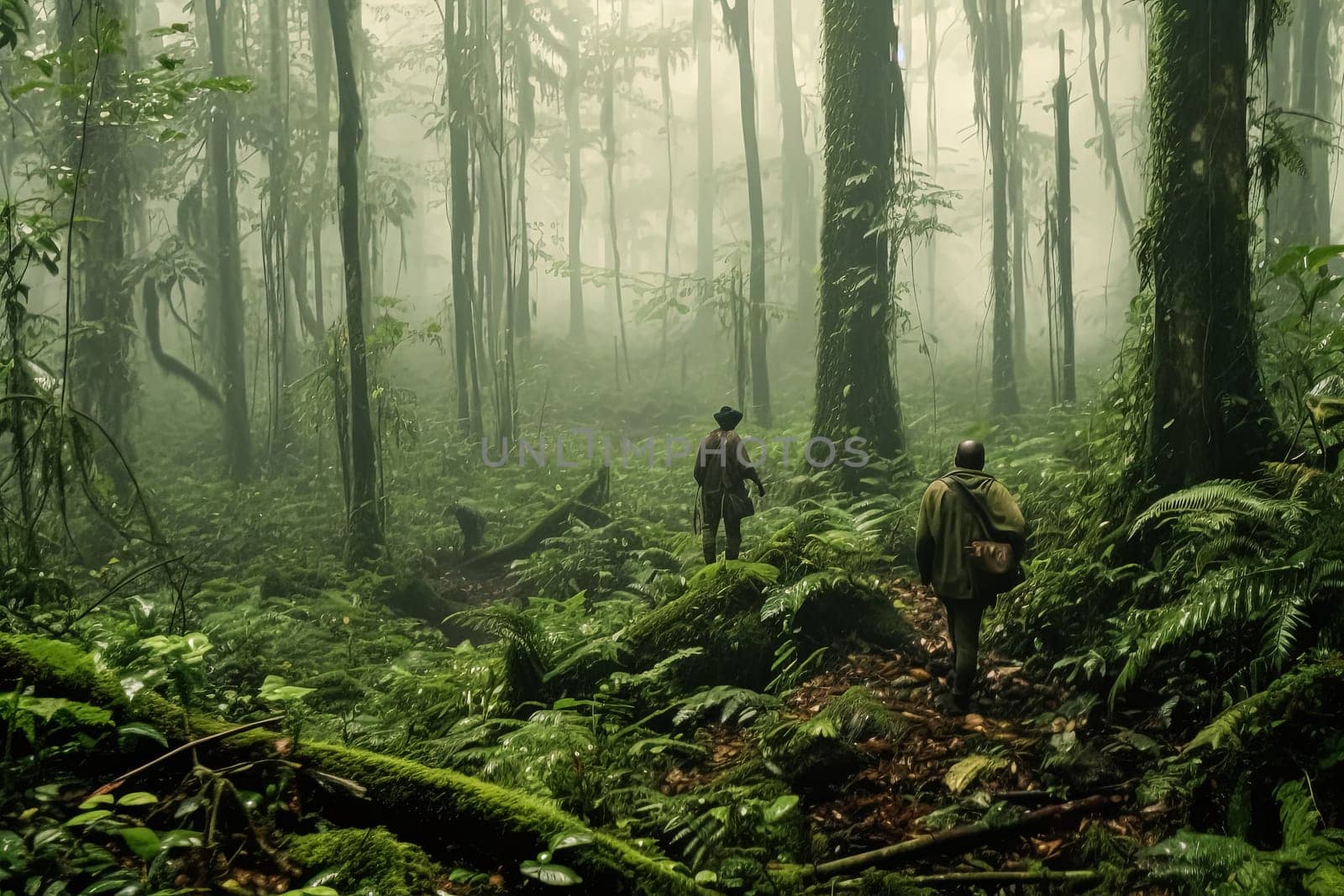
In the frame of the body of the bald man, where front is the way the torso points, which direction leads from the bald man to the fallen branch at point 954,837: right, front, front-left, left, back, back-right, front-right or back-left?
back

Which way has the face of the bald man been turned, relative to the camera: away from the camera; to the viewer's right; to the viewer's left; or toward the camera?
away from the camera

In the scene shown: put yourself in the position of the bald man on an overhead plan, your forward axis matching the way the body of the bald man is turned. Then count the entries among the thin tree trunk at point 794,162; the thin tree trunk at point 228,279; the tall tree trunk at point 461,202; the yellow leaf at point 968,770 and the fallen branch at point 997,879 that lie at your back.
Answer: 2

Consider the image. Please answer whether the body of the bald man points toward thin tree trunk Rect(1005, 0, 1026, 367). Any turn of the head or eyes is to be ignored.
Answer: yes

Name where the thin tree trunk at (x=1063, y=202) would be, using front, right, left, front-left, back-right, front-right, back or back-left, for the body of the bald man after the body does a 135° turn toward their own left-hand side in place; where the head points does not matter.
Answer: back-right

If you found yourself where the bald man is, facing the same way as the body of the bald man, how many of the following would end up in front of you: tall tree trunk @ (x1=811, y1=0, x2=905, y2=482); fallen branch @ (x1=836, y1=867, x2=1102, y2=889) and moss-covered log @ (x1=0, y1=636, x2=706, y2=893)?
1

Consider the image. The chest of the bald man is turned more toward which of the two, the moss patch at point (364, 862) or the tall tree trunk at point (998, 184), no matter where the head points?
the tall tree trunk

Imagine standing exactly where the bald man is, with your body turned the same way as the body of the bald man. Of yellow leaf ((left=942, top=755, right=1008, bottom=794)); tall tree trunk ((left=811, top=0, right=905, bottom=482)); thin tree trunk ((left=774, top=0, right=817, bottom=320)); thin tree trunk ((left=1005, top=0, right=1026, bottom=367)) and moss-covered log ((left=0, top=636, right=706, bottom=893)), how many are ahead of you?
3

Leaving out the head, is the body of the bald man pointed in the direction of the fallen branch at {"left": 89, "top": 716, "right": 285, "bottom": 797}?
no

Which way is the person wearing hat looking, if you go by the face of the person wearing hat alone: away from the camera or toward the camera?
away from the camera

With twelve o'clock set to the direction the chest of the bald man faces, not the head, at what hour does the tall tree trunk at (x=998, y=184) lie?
The tall tree trunk is roughly at 12 o'clock from the bald man.

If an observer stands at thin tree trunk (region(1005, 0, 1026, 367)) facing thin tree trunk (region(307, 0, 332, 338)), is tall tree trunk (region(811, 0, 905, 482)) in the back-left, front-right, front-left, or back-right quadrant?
front-left

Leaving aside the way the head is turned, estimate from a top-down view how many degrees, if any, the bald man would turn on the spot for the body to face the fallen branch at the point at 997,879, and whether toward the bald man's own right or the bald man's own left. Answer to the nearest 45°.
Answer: approximately 180°

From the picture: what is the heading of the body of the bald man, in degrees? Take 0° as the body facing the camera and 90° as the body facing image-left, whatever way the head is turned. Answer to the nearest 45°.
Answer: approximately 180°

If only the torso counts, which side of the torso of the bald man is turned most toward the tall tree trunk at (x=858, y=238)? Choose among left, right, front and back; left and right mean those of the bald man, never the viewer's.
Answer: front

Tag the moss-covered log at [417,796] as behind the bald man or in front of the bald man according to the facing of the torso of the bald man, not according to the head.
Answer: behind
